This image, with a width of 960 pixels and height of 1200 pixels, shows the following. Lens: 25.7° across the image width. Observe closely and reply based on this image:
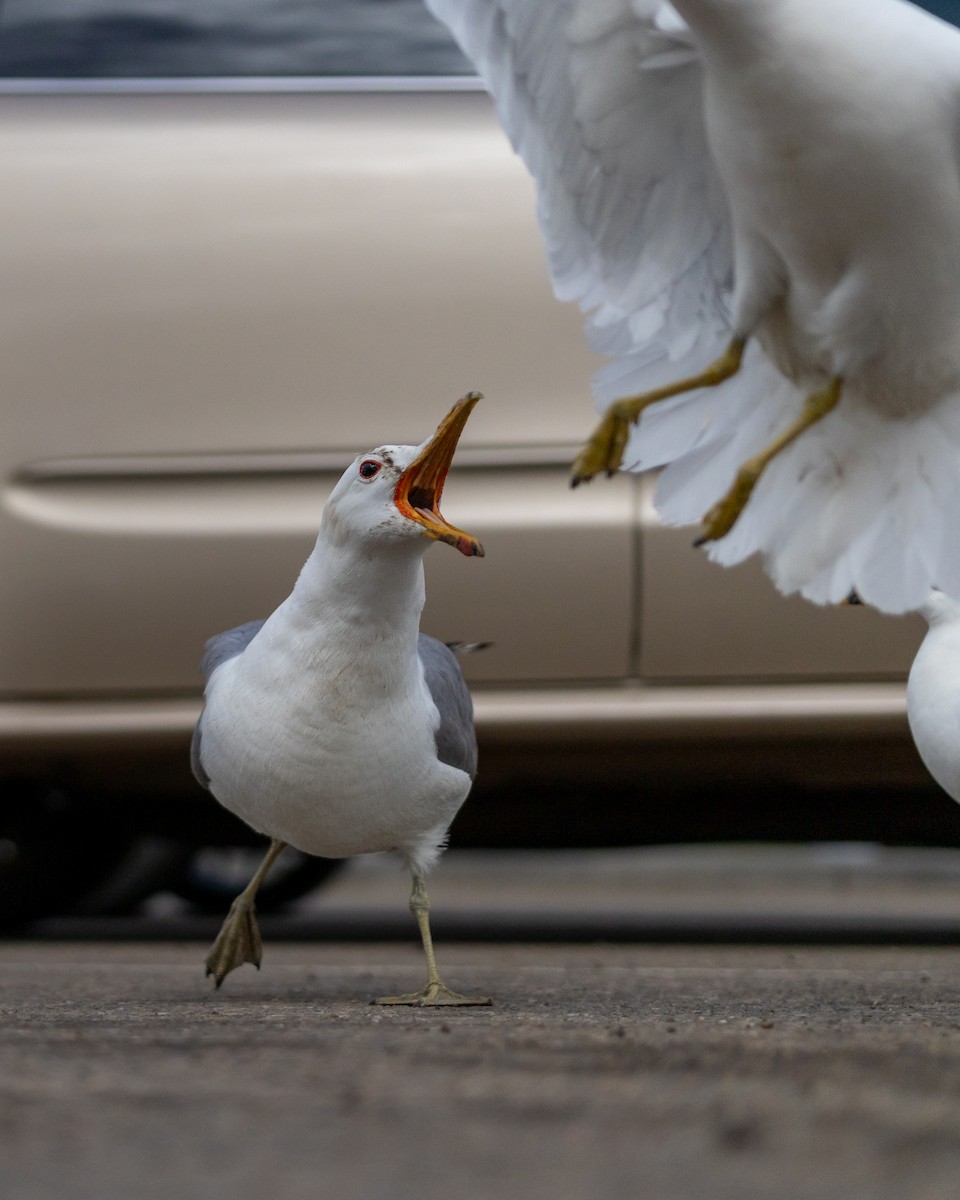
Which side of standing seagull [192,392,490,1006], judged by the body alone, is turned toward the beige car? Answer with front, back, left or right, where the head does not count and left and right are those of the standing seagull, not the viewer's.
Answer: back

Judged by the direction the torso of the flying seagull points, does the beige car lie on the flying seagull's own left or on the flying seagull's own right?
on the flying seagull's own right

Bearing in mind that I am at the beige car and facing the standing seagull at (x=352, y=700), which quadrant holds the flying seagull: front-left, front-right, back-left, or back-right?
front-left

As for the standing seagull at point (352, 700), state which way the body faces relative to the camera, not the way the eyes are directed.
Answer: toward the camera

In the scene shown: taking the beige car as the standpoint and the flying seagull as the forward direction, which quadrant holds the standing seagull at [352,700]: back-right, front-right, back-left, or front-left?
front-right

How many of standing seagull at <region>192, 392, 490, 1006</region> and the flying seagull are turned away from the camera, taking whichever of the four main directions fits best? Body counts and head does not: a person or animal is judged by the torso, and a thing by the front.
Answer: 0
